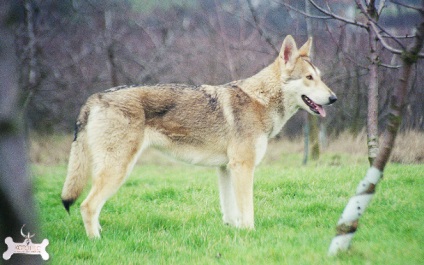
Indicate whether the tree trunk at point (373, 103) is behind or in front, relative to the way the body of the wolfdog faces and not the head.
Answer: in front

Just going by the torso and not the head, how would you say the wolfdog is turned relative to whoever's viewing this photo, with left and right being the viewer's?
facing to the right of the viewer

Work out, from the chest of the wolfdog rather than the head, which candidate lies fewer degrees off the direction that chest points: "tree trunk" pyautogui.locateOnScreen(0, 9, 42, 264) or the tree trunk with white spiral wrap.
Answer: the tree trunk with white spiral wrap

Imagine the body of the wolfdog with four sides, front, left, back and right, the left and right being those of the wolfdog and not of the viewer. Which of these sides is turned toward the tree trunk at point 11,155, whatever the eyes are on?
right

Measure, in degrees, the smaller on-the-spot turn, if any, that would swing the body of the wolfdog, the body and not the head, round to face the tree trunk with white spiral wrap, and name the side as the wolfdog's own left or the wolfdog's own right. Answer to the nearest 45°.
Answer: approximately 45° to the wolfdog's own right
